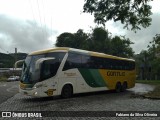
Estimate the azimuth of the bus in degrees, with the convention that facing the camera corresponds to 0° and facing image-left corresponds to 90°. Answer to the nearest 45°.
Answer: approximately 45°
